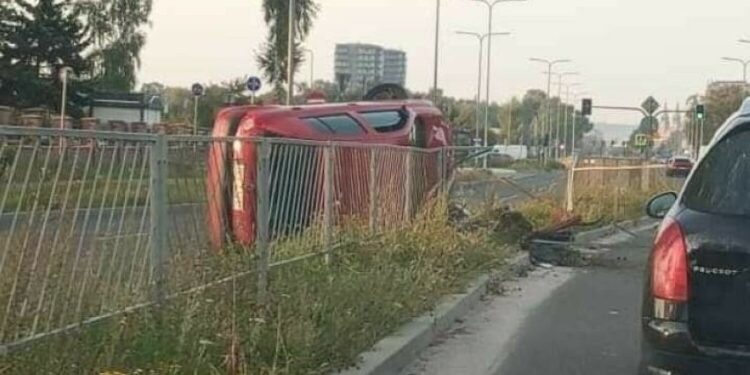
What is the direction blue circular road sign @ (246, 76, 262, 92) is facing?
toward the camera

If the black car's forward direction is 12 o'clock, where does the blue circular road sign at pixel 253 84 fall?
The blue circular road sign is roughly at 11 o'clock from the black car.

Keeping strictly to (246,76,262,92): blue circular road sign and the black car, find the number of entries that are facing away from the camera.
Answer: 1

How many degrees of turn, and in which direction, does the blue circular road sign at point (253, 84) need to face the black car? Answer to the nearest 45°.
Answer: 0° — it already faces it

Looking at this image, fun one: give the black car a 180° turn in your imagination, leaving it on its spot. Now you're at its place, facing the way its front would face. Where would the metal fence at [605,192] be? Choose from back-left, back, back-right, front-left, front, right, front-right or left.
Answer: back

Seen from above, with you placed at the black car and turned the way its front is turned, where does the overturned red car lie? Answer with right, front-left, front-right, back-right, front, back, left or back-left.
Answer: front-left

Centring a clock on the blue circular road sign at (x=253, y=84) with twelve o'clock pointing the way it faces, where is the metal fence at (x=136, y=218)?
The metal fence is roughly at 12 o'clock from the blue circular road sign.

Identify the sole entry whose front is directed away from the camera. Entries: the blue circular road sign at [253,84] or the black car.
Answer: the black car

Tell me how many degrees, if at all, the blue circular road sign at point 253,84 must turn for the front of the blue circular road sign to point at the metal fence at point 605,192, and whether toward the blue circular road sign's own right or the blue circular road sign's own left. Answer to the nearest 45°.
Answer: approximately 45° to the blue circular road sign's own left

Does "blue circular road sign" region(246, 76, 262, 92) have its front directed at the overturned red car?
yes

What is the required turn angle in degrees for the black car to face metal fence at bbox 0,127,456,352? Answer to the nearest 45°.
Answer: approximately 90° to its left

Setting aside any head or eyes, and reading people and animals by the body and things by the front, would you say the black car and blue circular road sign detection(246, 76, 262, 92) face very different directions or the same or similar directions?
very different directions

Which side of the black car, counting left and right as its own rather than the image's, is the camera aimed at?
back
